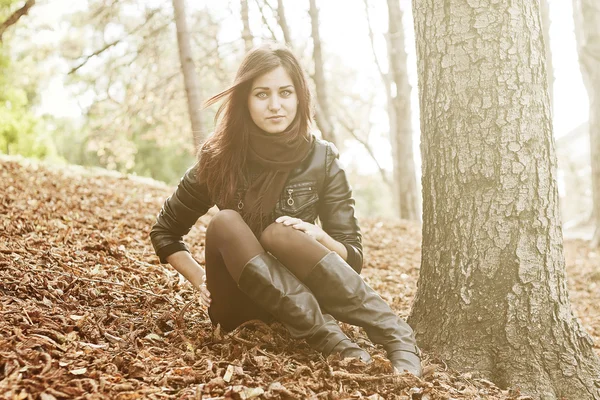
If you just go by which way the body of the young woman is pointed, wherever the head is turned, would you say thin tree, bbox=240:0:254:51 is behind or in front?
behind

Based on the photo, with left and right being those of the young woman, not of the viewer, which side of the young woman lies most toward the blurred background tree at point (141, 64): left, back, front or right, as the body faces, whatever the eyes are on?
back

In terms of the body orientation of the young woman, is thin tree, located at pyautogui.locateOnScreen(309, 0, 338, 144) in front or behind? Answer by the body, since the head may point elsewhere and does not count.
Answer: behind

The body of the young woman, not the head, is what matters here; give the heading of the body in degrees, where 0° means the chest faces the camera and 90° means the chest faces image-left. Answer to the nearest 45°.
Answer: approximately 0°

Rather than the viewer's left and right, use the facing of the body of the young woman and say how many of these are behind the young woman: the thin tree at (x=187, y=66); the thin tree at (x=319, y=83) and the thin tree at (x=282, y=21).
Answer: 3

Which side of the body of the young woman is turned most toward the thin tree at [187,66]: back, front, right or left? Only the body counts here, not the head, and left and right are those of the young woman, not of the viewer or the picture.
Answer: back

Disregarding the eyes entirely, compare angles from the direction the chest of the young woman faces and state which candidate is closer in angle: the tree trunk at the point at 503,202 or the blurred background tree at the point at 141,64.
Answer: the tree trunk

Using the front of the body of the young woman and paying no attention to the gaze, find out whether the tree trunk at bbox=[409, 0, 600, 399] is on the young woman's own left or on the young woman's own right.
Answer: on the young woman's own left

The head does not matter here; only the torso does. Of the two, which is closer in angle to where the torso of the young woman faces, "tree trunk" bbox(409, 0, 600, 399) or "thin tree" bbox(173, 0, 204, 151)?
the tree trunk

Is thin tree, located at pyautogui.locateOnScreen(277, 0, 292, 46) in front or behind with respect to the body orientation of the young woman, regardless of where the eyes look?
behind
